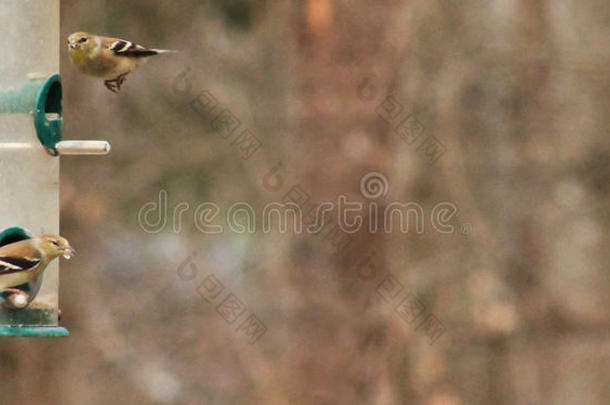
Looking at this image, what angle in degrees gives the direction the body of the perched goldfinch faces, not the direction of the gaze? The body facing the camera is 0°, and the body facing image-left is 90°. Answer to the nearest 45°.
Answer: approximately 270°
